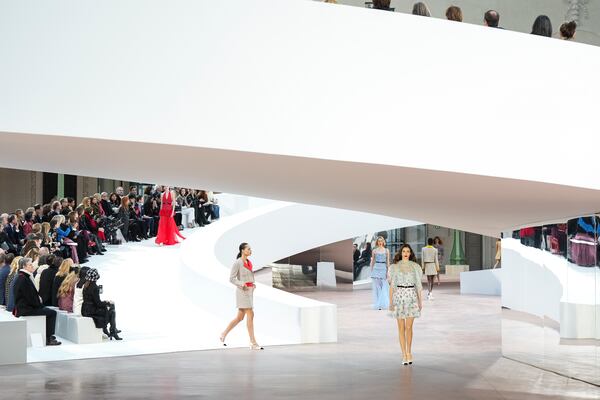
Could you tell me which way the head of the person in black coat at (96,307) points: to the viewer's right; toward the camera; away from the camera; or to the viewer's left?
to the viewer's right

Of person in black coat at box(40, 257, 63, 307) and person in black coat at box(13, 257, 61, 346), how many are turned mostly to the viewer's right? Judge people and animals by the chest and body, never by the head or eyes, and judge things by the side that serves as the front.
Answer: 2

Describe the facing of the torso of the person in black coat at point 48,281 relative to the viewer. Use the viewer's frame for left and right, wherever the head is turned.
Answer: facing to the right of the viewer

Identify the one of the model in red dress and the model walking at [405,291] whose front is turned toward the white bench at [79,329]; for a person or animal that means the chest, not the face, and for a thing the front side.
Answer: the model in red dress

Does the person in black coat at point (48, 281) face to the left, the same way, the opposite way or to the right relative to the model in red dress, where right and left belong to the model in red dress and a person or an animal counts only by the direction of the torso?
to the left

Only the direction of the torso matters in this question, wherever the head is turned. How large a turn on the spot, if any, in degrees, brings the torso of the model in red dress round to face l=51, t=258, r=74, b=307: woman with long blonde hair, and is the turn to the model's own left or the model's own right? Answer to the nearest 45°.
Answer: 0° — they already face them

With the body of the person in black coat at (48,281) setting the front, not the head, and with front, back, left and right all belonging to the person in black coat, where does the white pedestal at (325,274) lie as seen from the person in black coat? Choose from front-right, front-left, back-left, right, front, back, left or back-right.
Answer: front-left
